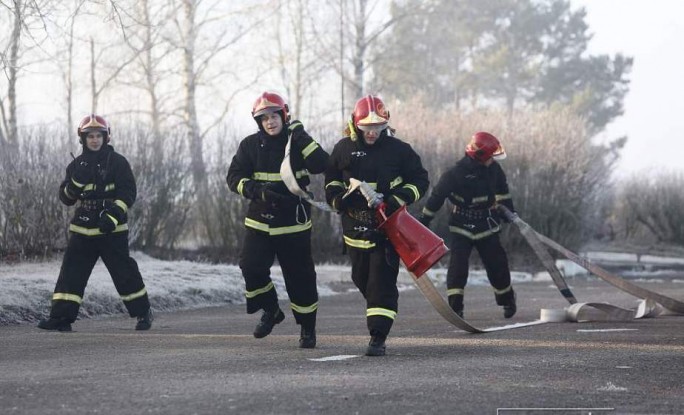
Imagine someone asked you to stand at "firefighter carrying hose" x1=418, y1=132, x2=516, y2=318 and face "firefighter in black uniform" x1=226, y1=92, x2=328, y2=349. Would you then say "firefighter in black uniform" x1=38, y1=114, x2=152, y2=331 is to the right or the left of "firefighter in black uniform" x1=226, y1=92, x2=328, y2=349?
right

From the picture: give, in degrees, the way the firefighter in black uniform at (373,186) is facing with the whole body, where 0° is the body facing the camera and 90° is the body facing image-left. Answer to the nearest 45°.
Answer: approximately 0°

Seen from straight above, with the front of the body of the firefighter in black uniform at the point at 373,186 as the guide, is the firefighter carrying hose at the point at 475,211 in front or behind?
behind

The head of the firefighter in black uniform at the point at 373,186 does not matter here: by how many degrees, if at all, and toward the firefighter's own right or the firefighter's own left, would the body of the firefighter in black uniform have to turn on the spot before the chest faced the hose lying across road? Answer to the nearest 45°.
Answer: approximately 135° to the firefighter's own left

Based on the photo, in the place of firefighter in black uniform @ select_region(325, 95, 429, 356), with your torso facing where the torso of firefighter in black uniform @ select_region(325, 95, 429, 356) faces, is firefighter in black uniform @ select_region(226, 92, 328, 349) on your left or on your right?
on your right

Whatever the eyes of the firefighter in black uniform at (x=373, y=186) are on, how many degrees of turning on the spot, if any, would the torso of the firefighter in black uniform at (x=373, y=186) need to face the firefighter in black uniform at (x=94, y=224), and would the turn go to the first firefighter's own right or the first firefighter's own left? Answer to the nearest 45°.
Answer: approximately 135° to the first firefighter's own right
